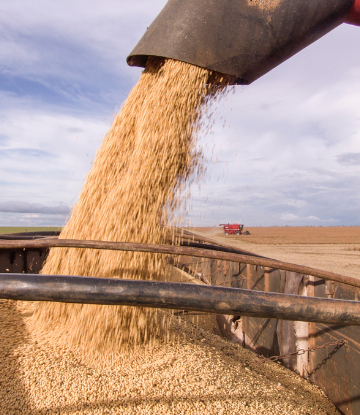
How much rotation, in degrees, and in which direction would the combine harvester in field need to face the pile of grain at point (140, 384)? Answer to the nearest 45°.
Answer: approximately 90° to its right

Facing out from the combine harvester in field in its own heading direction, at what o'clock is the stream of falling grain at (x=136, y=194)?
The stream of falling grain is roughly at 3 o'clock from the combine harvester in field.

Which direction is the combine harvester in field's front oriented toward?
to the viewer's right
